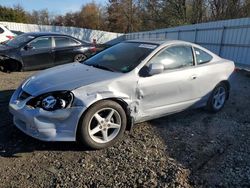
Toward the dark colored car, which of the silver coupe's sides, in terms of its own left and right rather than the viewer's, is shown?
right

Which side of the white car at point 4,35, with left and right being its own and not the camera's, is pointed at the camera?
left

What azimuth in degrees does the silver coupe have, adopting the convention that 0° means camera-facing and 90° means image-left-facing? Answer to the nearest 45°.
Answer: approximately 45°

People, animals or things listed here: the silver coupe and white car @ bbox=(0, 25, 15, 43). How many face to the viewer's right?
0

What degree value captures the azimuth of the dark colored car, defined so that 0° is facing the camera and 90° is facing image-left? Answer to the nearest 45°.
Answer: approximately 45°

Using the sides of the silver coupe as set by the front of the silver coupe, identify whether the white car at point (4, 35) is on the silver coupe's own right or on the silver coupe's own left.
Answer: on the silver coupe's own right
